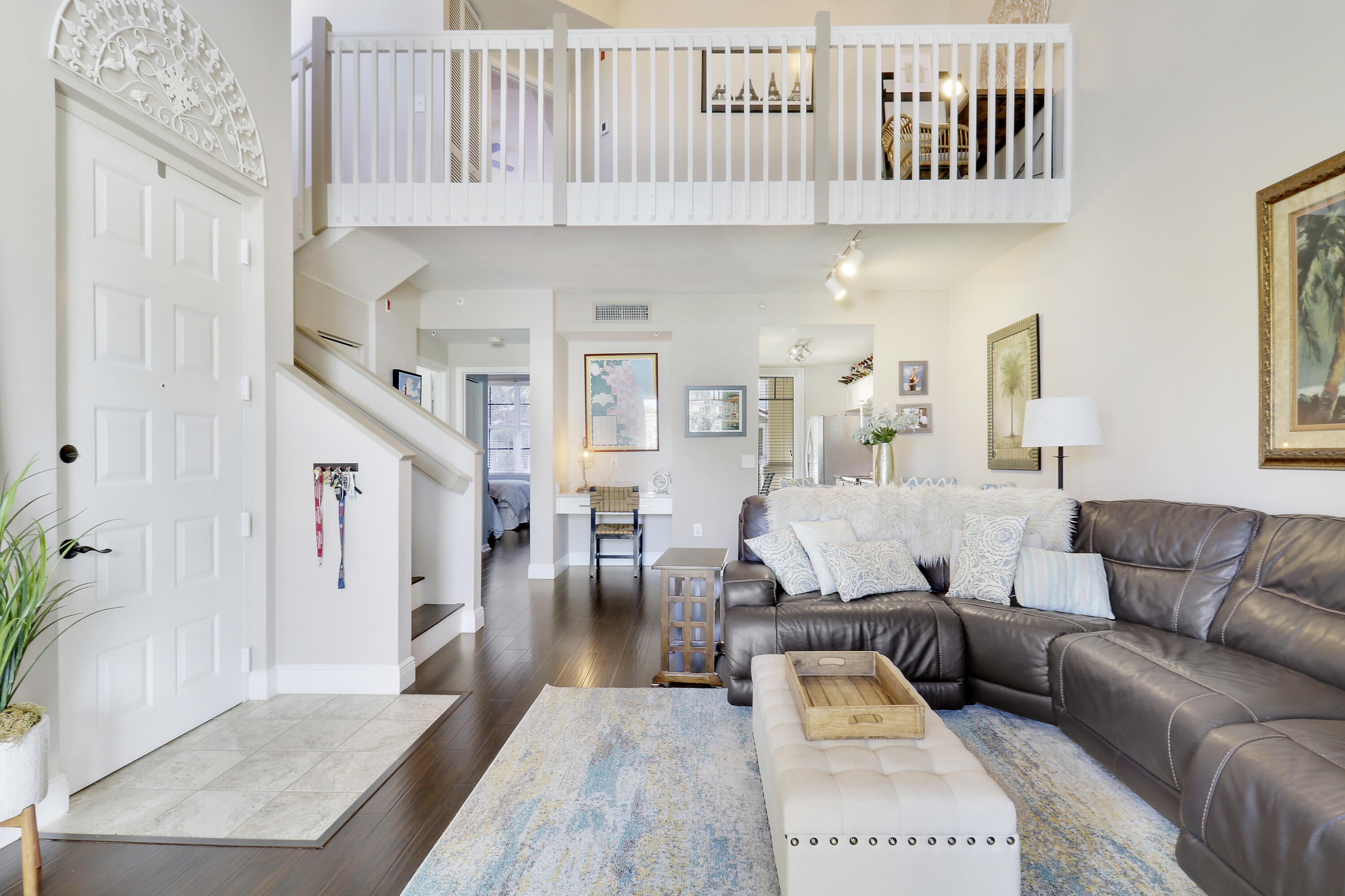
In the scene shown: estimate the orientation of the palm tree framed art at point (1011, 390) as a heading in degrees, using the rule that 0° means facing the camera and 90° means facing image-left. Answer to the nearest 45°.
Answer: approximately 45°

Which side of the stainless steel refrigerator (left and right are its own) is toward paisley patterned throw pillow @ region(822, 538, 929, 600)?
left

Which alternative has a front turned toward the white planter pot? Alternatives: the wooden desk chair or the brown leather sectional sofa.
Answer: the brown leather sectional sofa

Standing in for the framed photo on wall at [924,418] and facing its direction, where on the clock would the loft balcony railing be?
The loft balcony railing is roughly at 1 o'clock from the framed photo on wall.

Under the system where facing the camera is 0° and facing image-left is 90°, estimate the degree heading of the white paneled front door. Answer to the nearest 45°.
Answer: approximately 315°

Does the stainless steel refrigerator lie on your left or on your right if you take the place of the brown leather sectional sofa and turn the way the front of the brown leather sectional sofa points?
on your right

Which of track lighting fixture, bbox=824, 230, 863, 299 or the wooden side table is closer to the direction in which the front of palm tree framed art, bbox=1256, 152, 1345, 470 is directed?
the wooden side table

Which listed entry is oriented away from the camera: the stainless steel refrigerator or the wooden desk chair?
the wooden desk chair

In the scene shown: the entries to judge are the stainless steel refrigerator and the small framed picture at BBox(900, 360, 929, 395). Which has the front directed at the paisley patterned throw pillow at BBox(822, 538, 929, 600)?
the small framed picture

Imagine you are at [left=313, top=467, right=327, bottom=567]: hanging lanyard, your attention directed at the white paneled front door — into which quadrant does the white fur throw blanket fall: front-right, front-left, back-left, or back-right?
back-left

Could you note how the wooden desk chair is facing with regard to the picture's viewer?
facing away from the viewer

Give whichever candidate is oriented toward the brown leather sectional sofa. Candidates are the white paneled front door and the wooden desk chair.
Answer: the white paneled front door

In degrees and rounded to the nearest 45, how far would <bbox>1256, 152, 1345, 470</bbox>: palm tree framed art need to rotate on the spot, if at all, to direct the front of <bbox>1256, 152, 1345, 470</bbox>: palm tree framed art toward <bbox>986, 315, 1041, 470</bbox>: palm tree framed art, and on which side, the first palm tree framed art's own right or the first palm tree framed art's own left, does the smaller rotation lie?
approximately 90° to the first palm tree framed art's own right

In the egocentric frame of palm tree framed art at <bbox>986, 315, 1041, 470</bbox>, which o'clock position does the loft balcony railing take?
The loft balcony railing is roughly at 12 o'clock from the palm tree framed art.
